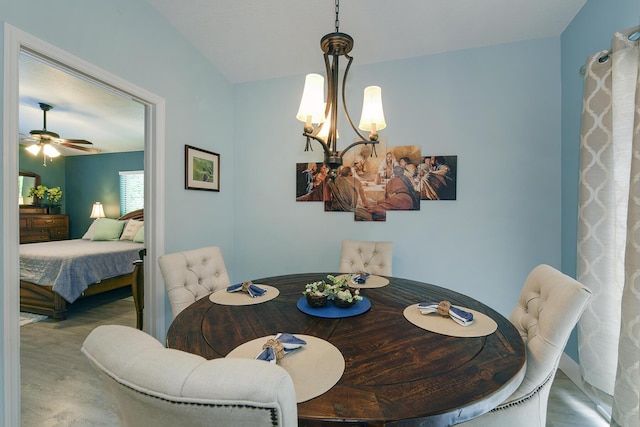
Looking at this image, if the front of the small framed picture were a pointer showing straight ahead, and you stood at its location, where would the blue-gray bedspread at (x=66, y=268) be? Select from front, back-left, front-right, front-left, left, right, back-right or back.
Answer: back

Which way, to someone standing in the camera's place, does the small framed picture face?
facing the viewer and to the right of the viewer

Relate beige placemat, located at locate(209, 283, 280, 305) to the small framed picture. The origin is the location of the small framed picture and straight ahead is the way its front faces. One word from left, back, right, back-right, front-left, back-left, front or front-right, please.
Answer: front-right

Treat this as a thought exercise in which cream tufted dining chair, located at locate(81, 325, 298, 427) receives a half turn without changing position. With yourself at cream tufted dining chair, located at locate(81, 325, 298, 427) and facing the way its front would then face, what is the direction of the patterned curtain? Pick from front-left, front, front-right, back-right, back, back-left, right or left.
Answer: back-left

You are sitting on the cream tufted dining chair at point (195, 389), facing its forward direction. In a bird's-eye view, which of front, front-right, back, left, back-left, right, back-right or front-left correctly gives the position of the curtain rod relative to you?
front-right

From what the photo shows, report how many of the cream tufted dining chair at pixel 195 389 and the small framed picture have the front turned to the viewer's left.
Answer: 0

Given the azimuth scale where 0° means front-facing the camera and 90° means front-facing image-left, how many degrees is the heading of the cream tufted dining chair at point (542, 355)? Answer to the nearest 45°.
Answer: approximately 45°

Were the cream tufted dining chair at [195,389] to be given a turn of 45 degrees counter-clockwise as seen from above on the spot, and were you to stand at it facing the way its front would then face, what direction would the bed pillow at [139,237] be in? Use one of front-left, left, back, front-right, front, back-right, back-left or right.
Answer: front

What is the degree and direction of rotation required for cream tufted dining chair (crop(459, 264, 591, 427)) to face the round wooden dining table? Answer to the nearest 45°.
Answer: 0° — it already faces it

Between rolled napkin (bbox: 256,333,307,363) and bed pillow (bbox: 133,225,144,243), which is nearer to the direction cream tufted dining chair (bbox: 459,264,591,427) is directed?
the rolled napkin

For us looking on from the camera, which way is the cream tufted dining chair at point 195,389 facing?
facing away from the viewer and to the right of the viewer

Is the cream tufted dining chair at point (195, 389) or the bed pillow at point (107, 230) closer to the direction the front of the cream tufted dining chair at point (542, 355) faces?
the cream tufted dining chair

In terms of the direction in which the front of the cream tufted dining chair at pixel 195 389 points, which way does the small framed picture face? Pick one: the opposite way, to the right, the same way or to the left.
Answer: to the right

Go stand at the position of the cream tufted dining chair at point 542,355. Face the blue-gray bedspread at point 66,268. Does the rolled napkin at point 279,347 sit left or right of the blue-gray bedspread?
left

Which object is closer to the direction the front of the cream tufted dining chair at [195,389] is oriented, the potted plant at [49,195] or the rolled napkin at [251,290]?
the rolled napkin

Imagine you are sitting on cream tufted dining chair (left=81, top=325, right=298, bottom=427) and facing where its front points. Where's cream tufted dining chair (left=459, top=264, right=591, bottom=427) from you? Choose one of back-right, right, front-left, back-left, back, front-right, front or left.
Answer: front-right

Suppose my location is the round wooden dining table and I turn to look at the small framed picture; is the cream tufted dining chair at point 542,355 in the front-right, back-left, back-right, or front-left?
back-right
